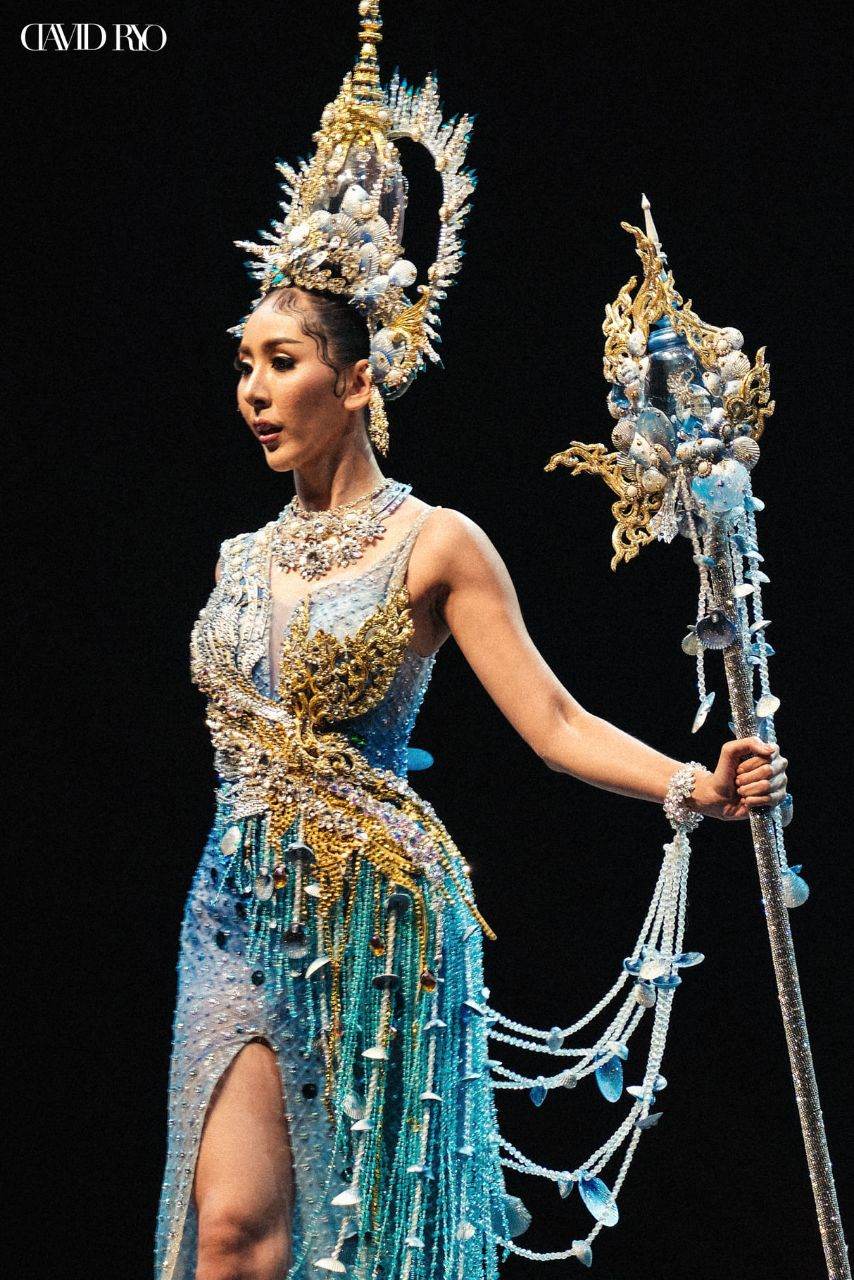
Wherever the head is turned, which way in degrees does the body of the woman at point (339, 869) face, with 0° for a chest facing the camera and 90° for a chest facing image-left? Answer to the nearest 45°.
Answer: approximately 45°

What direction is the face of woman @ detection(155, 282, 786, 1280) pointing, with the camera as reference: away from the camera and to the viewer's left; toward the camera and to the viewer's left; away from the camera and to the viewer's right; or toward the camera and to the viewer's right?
toward the camera and to the viewer's left

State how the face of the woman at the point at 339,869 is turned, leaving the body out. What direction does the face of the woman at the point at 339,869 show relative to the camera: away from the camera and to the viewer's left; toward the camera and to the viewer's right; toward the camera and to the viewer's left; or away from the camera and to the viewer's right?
toward the camera and to the viewer's left
